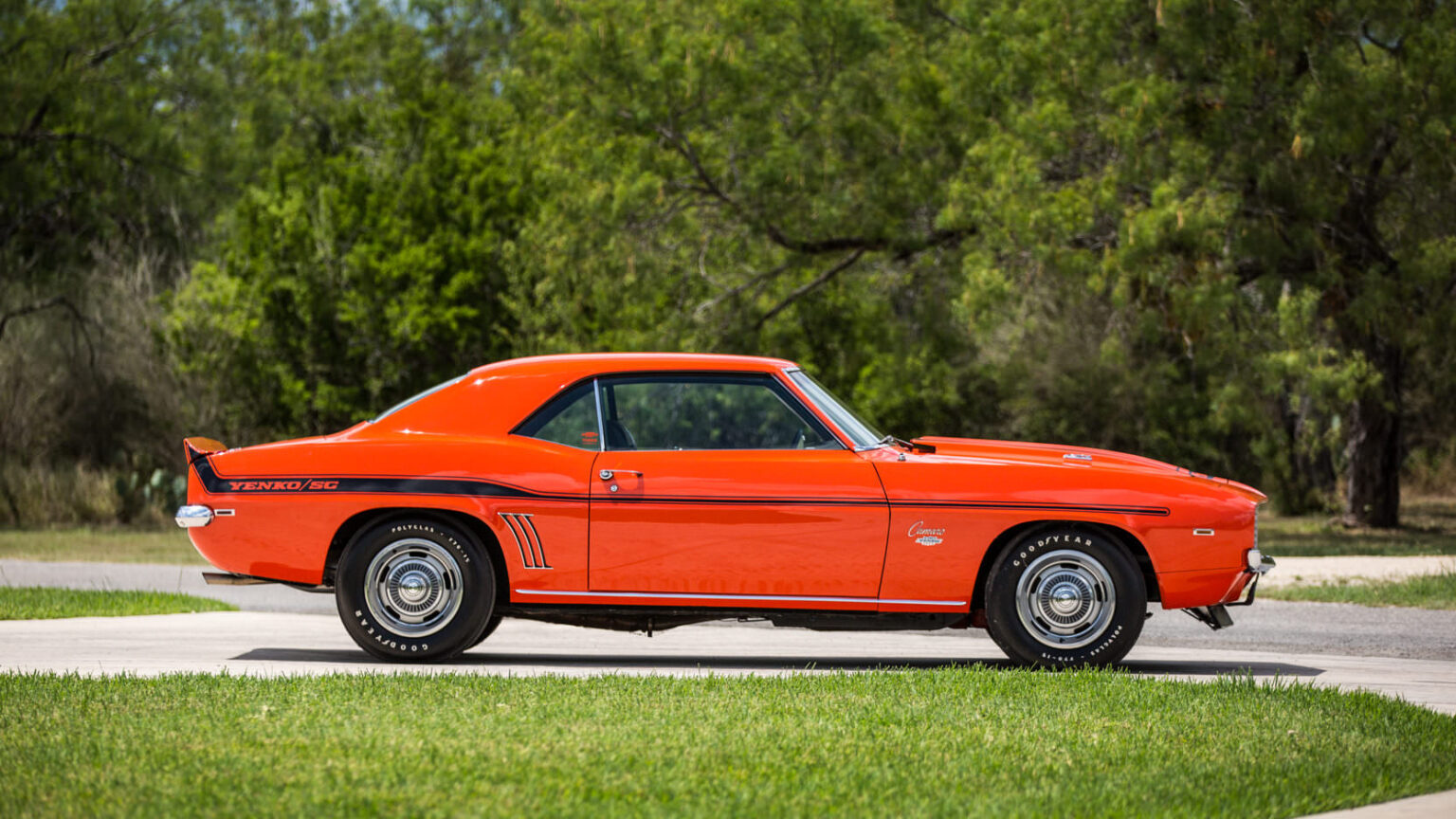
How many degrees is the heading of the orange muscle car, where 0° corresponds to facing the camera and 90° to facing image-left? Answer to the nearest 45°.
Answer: approximately 270°

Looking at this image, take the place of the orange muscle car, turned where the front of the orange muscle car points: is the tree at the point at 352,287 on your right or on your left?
on your left
